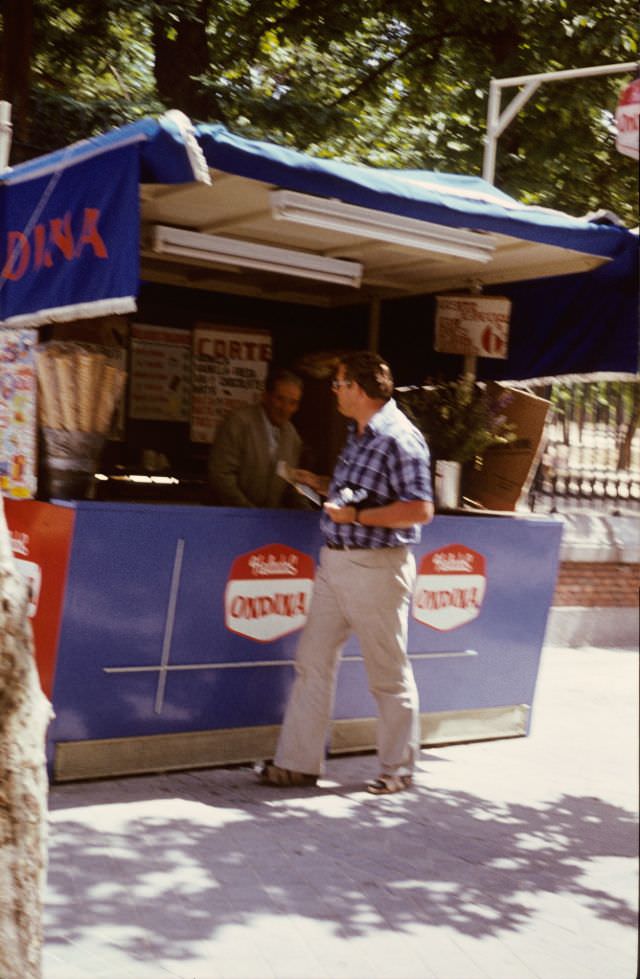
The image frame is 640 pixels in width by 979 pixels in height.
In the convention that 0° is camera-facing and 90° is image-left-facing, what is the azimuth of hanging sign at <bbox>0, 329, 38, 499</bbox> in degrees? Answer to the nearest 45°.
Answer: approximately 0°

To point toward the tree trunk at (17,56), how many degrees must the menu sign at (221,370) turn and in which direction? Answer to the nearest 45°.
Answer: approximately 135° to its right

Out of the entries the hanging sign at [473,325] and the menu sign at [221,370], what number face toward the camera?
2

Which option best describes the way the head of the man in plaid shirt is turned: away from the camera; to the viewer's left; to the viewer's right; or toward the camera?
to the viewer's left

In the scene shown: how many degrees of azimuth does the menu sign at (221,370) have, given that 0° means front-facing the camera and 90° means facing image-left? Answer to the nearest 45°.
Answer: approximately 0°

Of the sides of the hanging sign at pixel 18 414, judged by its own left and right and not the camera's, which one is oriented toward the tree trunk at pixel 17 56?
back

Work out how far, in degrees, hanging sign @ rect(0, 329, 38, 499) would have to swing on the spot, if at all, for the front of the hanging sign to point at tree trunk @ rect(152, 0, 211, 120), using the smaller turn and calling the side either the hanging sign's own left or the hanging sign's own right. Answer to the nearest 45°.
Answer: approximately 180°

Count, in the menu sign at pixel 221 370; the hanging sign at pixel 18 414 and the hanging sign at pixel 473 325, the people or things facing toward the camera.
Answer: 3
